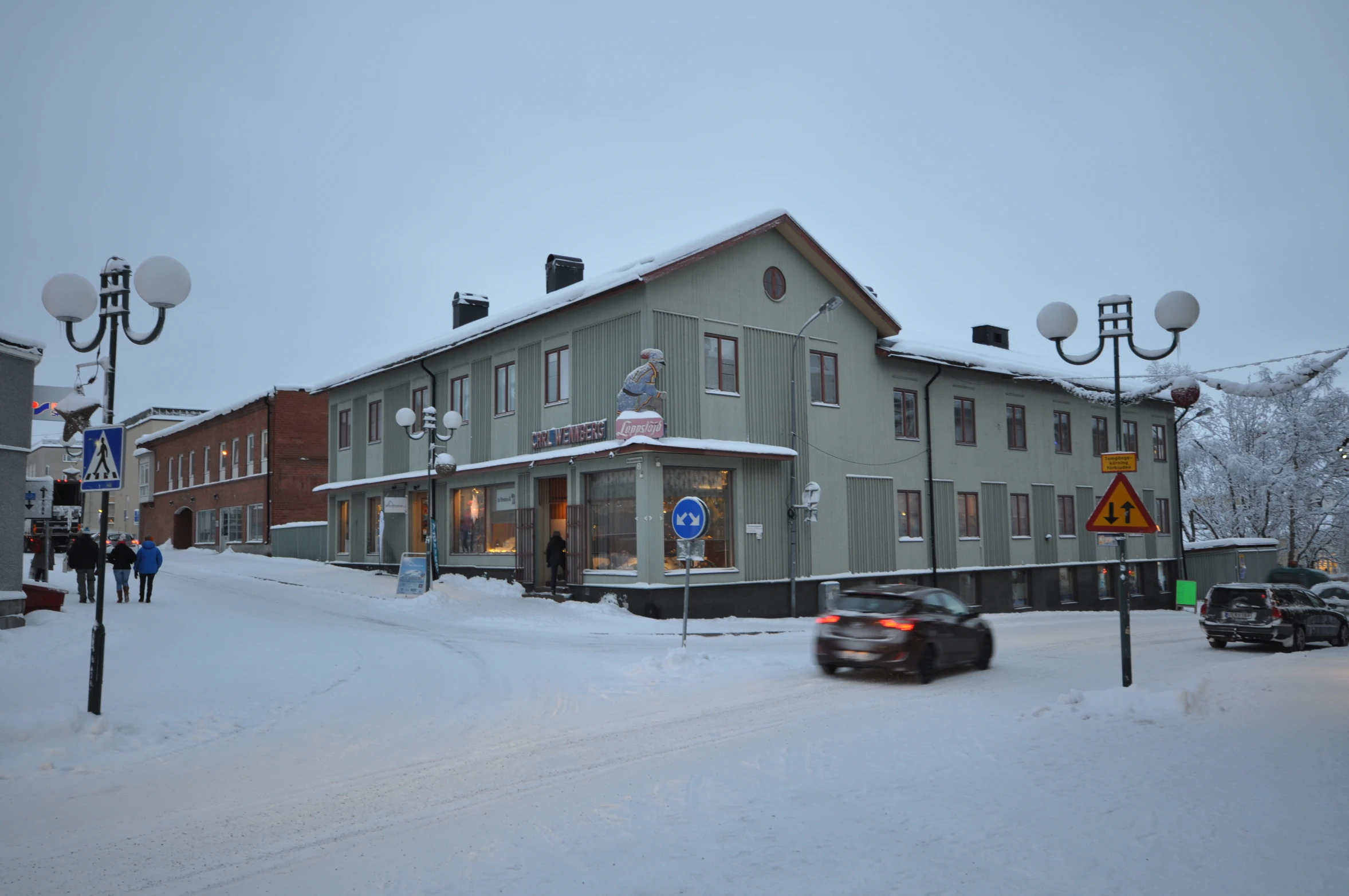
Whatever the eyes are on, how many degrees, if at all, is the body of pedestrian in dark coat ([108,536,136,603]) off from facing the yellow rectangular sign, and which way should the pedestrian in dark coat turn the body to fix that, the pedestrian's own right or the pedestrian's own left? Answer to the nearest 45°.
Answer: approximately 135° to the pedestrian's own right

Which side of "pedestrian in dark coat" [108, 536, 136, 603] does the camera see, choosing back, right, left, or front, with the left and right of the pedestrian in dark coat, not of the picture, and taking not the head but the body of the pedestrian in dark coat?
back

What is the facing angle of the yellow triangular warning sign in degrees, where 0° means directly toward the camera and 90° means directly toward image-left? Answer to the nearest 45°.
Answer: approximately 0°

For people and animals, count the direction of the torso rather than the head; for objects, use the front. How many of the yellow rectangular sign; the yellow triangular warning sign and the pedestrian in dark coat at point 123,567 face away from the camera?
1

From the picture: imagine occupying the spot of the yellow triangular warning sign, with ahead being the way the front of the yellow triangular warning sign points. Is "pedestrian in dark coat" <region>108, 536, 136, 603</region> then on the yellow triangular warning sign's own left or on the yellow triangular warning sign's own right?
on the yellow triangular warning sign's own right

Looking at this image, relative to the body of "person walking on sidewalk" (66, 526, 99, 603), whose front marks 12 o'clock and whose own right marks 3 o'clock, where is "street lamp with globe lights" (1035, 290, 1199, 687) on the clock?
The street lamp with globe lights is roughly at 5 o'clock from the person walking on sidewalk.

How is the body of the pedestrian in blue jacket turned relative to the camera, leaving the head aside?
away from the camera

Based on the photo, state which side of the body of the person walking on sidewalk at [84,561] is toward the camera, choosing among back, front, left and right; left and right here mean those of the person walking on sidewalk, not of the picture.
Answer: back

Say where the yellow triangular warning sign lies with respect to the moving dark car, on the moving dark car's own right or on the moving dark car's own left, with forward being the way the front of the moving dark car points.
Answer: on the moving dark car's own right

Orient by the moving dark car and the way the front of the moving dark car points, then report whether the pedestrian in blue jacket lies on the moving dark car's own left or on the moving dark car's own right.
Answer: on the moving dark car's own left

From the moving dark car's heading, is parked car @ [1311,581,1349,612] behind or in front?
in front
